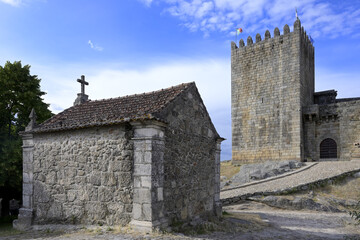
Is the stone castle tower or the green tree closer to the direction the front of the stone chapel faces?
the green tree

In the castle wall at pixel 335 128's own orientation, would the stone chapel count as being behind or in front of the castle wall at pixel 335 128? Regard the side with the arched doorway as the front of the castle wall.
in front

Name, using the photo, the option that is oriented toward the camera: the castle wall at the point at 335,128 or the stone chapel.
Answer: the castle wall

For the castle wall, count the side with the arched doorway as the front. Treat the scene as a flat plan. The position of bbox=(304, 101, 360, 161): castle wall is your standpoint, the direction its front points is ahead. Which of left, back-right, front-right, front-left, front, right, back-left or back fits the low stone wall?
front

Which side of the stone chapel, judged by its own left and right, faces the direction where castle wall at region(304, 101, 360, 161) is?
right

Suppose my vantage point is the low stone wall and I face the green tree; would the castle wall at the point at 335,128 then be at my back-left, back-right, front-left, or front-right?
back-right

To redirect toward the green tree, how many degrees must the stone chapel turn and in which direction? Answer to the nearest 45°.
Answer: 0° — it already faces it

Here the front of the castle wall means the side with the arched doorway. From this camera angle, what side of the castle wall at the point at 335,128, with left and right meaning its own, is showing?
front

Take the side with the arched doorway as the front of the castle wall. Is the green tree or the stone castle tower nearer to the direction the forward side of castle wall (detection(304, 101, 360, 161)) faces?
the green tree

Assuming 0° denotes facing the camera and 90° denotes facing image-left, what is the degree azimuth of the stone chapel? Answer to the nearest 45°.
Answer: approximately 135°

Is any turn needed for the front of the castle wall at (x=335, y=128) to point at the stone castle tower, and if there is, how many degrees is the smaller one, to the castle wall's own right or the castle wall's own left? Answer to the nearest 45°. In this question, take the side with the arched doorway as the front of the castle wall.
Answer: approximately 90° to the castle wall's own right

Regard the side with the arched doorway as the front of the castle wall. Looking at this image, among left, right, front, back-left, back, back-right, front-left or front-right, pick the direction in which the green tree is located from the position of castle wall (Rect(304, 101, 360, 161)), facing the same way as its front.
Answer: front-right
